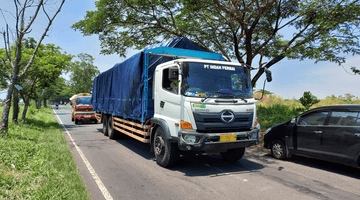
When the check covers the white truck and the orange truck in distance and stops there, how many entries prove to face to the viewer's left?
0

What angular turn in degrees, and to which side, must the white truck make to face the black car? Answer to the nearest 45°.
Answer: approximately 45° to its left

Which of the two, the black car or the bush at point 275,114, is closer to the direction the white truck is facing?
the black car

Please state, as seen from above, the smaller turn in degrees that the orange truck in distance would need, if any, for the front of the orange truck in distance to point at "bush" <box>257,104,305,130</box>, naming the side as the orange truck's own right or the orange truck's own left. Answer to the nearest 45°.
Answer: approximately 45° to the orange truck's own left

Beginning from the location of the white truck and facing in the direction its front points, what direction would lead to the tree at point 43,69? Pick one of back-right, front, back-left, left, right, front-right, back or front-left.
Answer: back

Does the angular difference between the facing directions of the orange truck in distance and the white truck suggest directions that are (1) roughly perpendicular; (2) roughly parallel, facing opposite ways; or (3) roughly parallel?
roughly parallel

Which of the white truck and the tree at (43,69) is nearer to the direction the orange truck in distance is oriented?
the white truck

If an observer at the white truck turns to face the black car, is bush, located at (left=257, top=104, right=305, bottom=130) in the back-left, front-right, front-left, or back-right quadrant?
front-left

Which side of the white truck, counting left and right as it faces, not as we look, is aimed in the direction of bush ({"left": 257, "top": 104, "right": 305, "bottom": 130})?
left

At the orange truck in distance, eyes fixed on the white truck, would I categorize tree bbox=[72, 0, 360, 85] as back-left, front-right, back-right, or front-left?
front-left

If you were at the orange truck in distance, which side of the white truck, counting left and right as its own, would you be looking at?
back

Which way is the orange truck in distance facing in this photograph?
toward the camera

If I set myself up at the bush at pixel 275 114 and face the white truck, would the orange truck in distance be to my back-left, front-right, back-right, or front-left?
front-right

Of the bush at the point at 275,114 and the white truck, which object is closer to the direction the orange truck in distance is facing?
the white truck

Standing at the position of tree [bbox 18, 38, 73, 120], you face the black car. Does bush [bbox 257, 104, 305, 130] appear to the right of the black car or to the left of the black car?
left

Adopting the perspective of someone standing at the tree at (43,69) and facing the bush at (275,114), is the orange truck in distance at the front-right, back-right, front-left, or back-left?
front-left

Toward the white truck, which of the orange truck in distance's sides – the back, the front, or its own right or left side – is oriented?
front
